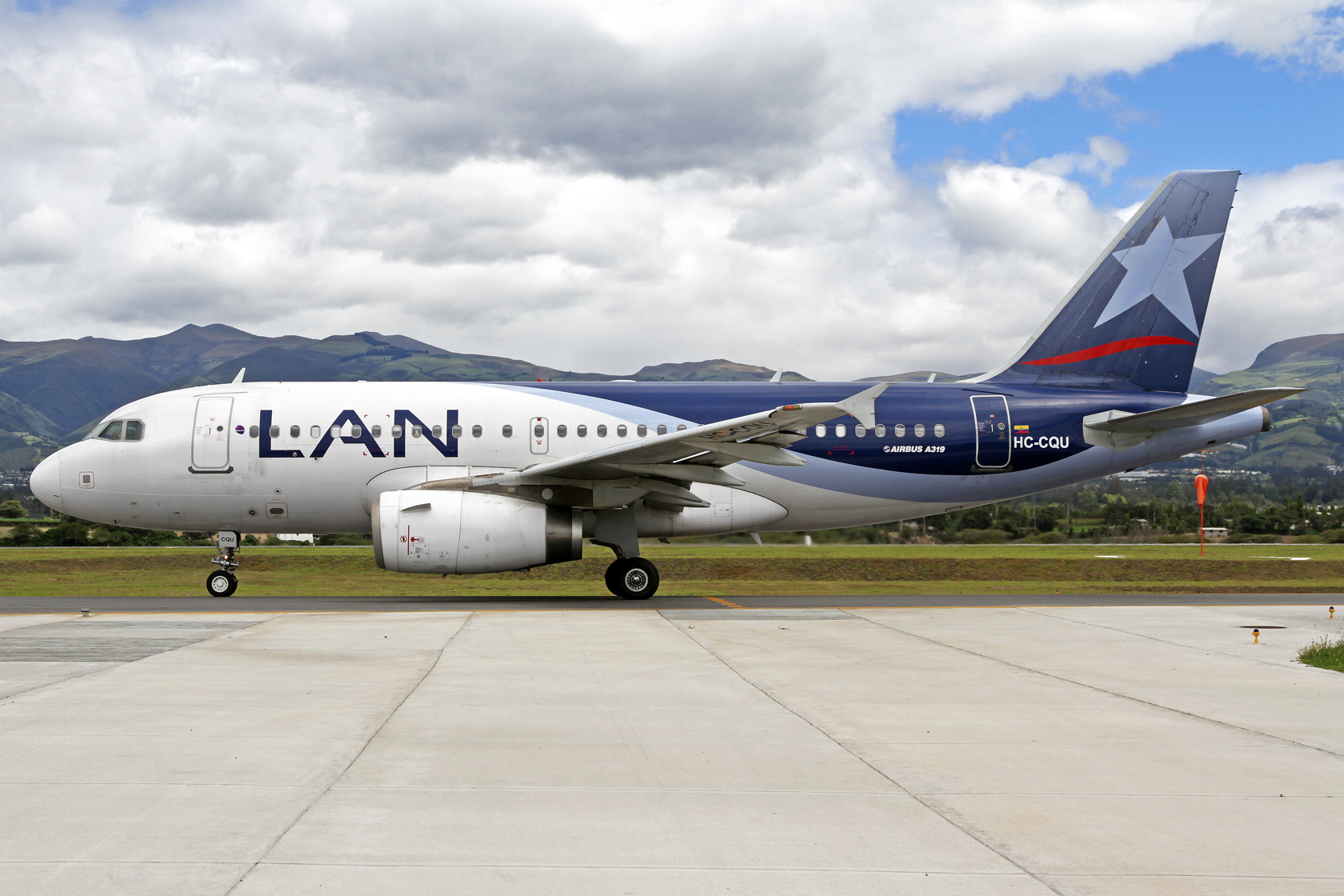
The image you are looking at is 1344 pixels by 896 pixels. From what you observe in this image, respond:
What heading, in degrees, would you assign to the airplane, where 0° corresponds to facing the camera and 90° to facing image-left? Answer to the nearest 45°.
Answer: approximately 90°
